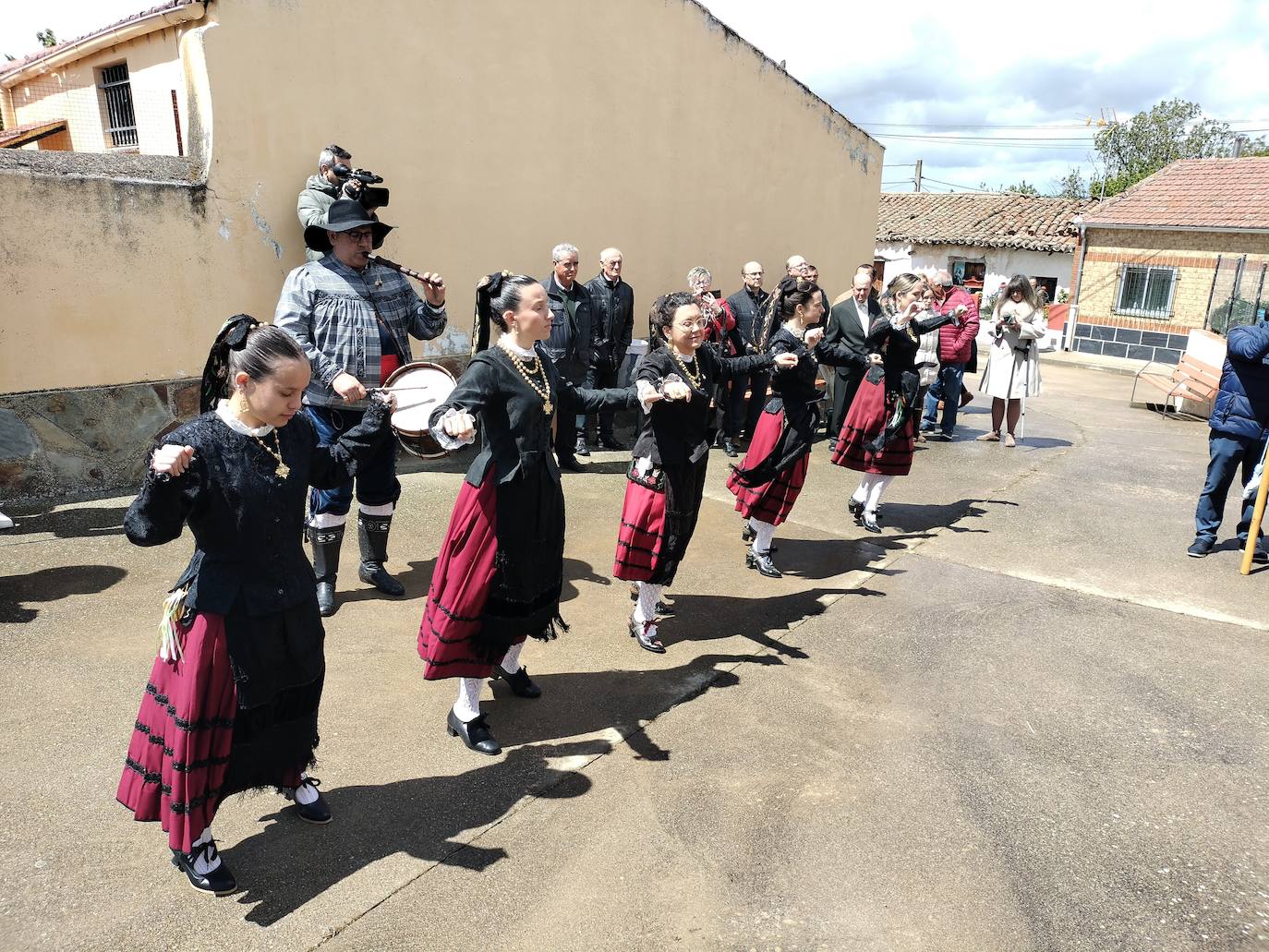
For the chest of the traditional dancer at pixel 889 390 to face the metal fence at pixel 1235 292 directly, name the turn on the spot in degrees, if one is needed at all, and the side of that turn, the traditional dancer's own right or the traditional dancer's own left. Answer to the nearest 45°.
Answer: approximately 90° to the traditional dancer's own left

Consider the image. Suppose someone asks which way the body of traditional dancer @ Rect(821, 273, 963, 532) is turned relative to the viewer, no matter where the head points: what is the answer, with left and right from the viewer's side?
facing the viewer and to the right of the viewer

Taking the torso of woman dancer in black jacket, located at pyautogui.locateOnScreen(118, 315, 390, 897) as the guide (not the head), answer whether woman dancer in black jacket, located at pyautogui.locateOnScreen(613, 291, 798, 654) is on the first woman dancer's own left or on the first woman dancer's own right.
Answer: on the first woman dancer's own left

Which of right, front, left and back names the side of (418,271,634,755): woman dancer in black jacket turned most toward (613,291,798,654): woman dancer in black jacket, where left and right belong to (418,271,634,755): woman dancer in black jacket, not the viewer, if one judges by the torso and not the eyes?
left

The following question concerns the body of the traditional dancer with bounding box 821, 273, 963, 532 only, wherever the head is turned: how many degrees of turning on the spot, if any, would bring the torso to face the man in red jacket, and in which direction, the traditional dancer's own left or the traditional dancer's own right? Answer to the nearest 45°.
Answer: approximately 135° to the traditional dancer's own left

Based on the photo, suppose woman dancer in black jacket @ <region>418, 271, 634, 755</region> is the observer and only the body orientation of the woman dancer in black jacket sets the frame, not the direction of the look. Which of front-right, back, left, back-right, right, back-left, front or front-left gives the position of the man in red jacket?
left

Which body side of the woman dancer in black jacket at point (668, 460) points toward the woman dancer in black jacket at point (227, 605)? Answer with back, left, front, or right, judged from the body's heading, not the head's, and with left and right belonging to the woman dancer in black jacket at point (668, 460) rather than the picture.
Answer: right

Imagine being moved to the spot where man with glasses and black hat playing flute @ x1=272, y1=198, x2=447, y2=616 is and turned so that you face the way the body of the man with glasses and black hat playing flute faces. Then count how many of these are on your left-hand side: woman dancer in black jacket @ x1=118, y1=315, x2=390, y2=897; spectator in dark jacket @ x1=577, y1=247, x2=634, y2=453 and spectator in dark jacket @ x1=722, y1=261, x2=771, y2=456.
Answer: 2

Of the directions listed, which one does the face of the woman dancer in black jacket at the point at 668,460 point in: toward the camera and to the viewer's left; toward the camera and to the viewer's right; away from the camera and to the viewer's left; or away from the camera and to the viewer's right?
toward the camera and to the viewer's right

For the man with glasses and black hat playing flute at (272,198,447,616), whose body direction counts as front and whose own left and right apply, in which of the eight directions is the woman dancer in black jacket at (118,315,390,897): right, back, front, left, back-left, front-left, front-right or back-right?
front-right

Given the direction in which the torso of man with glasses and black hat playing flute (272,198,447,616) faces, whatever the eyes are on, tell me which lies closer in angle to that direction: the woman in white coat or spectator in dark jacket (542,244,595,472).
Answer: the woman in white coat
